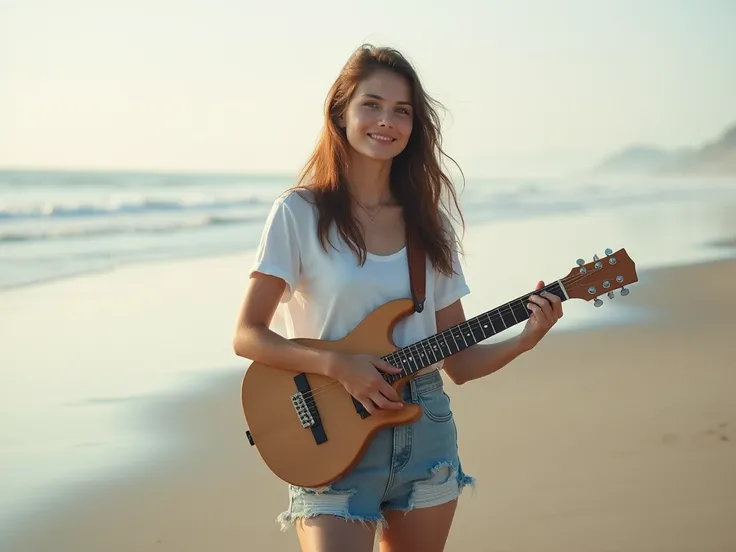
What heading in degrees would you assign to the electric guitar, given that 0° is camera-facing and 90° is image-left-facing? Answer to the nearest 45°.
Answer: approximately 0°
